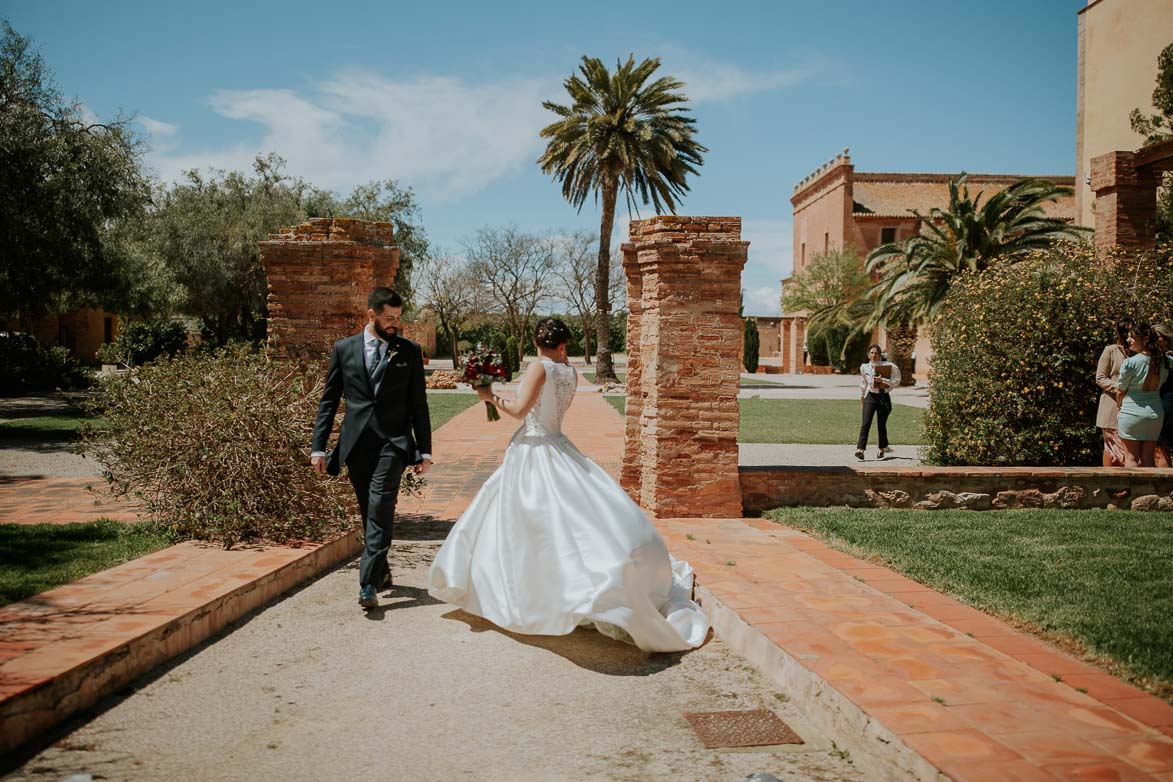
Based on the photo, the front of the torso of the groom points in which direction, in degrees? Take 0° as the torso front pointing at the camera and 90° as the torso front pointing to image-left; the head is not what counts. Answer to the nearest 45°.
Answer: approximately 0°

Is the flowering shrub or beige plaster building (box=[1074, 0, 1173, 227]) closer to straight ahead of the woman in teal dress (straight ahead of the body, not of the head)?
the flowering shrub

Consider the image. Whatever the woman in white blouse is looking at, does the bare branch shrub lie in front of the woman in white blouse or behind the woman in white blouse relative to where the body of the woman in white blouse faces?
in front

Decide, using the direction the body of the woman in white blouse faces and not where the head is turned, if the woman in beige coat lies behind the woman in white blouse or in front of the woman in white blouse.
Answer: in front

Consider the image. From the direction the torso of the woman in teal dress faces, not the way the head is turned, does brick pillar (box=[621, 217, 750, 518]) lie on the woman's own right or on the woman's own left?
on the woman's own left

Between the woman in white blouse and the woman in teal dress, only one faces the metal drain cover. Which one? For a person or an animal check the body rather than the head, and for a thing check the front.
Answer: the woman in white blouse

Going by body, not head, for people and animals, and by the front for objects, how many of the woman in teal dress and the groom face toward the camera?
1

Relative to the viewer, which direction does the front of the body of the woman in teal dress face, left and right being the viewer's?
facing away from the viewer and to the left of the viewer

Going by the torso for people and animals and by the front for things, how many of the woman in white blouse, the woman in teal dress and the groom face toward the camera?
2

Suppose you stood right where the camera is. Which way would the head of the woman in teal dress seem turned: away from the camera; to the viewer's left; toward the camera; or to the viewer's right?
to the viewer's left

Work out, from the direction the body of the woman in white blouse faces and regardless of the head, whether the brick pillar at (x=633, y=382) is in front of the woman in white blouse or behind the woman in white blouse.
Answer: in front

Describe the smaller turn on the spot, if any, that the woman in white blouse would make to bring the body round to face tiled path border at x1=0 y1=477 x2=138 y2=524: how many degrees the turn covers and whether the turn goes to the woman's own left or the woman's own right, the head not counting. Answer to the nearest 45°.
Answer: approximately 45° to the woman's own right

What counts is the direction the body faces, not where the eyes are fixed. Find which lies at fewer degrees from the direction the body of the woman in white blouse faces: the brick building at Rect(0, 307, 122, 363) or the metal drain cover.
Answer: the metal drain cover
